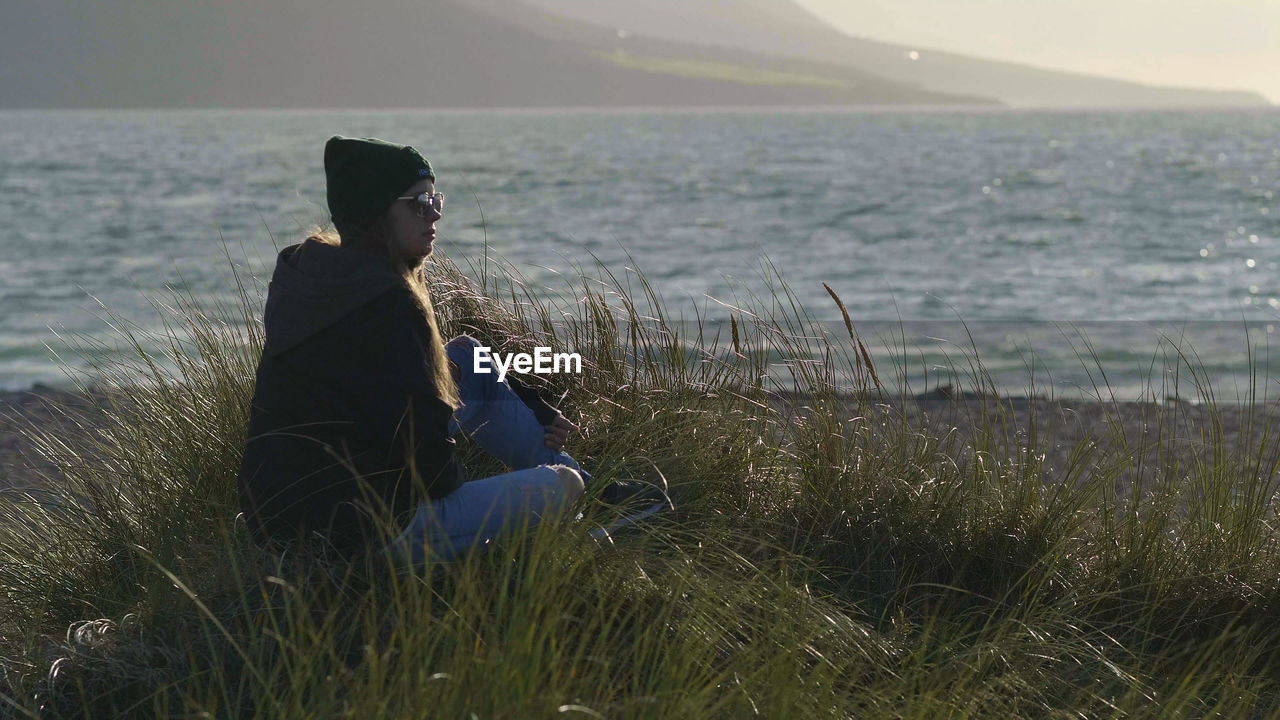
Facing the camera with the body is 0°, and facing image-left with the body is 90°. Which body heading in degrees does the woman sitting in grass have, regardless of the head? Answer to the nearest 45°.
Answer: approximately 225°

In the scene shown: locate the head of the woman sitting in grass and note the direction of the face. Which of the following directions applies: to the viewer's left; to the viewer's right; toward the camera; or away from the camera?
to the viewer's right
